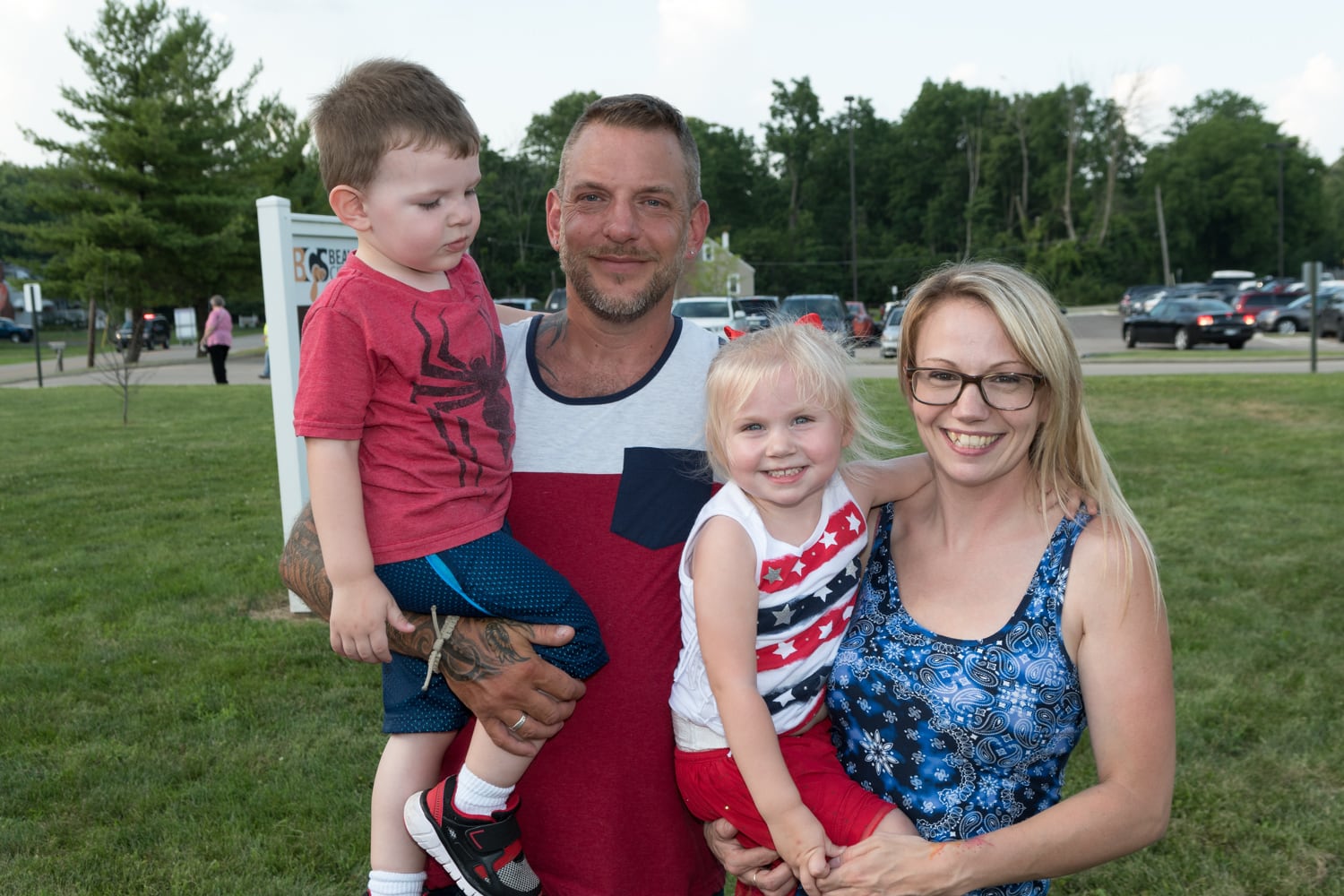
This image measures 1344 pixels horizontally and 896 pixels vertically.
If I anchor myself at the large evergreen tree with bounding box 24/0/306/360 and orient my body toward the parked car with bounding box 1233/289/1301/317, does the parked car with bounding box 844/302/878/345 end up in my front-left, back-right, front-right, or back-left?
front-right

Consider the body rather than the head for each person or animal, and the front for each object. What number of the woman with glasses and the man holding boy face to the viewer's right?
0

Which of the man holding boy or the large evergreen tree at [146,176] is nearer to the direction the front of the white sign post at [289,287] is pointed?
the man holding boy

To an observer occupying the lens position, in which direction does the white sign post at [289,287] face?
facing the viewer and to the right of the viewer

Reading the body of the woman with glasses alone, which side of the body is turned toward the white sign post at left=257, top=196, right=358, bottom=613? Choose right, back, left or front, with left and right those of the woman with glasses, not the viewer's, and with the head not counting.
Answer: right

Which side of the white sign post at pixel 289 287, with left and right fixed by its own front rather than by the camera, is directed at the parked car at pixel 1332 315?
left

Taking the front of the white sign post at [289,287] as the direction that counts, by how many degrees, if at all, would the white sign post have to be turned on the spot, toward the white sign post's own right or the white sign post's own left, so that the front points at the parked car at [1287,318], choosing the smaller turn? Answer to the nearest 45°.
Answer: approximately 90° to the white sign post's own left

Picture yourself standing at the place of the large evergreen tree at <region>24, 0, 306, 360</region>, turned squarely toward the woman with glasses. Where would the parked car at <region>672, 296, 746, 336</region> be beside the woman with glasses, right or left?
left

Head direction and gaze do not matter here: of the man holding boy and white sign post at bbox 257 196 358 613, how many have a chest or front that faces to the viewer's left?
0

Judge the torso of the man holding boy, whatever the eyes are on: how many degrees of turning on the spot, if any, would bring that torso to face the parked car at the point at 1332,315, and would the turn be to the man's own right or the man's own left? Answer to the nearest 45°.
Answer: approximately 135° to the man's own left

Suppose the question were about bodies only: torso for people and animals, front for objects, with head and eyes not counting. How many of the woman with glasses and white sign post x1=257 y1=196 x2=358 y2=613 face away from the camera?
0

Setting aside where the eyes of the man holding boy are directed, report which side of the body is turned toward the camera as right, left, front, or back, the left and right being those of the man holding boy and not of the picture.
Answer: front

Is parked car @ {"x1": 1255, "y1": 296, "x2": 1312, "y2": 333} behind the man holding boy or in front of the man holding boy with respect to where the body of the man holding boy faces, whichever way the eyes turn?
behind

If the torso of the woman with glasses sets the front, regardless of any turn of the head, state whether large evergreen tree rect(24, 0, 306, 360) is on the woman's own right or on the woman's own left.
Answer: on the woman's own right
